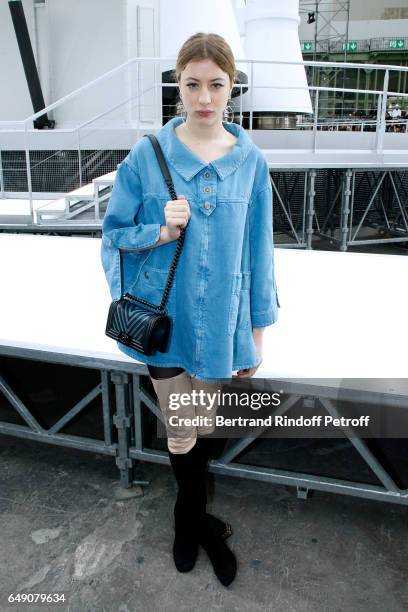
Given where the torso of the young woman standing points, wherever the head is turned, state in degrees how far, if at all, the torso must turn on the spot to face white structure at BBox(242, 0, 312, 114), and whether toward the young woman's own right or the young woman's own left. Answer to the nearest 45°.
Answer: approximately 180°

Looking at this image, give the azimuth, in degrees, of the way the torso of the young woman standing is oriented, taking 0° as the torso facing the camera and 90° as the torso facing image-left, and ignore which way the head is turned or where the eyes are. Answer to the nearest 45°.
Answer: approximately 0°

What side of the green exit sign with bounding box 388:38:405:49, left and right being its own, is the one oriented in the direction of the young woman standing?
front

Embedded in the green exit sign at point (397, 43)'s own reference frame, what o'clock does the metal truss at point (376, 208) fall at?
The metal truss is roughly at 12 o'clock from the green exit sign.

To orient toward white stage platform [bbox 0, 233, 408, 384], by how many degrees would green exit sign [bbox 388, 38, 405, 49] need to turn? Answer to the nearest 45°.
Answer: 0° — it already faces it

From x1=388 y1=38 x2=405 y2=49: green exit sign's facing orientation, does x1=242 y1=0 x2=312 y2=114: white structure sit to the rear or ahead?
ahead

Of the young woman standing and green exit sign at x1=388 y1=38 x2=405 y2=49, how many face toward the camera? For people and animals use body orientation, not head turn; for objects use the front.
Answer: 2
